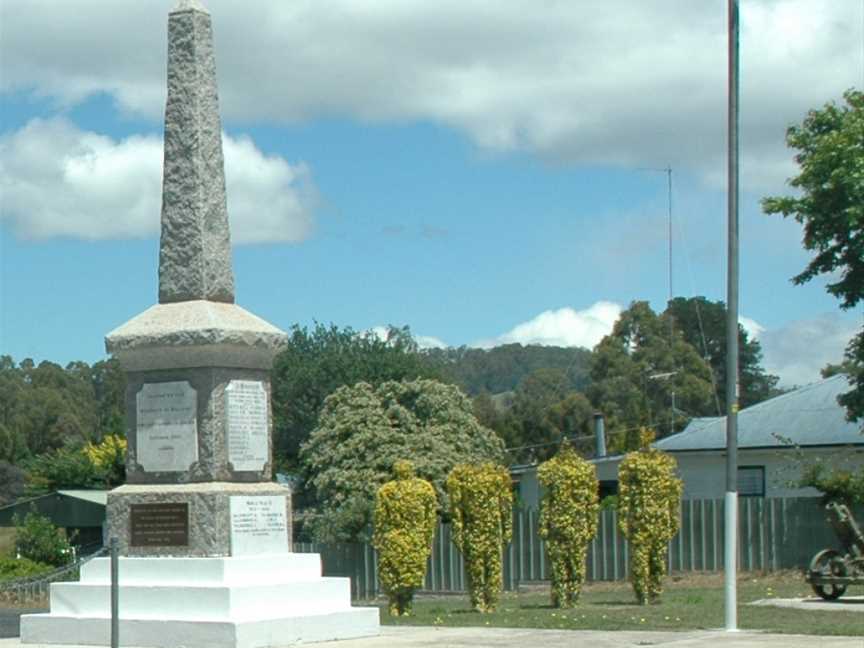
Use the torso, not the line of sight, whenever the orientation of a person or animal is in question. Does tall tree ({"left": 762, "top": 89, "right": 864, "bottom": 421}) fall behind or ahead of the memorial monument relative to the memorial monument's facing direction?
behind

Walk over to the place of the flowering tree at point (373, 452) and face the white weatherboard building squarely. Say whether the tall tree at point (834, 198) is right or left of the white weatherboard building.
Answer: right

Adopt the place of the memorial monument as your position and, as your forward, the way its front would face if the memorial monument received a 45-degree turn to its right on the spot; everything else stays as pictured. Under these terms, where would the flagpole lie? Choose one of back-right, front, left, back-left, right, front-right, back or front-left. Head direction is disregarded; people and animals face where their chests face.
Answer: back

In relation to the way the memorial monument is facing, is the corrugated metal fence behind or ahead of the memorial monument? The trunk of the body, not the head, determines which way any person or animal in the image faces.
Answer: behind

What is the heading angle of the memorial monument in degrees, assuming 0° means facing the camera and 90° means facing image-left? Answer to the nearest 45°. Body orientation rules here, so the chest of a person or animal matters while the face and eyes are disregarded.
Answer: approximately 45°

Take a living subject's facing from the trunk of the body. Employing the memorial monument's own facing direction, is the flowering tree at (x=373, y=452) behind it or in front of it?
behind

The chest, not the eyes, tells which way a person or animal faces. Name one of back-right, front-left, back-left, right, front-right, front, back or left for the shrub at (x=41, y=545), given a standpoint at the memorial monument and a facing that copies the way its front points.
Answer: back-right

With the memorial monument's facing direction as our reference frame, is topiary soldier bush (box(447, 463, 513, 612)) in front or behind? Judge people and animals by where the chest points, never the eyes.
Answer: behind

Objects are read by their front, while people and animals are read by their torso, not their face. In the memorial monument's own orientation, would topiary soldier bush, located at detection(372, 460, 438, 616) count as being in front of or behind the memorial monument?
behind
